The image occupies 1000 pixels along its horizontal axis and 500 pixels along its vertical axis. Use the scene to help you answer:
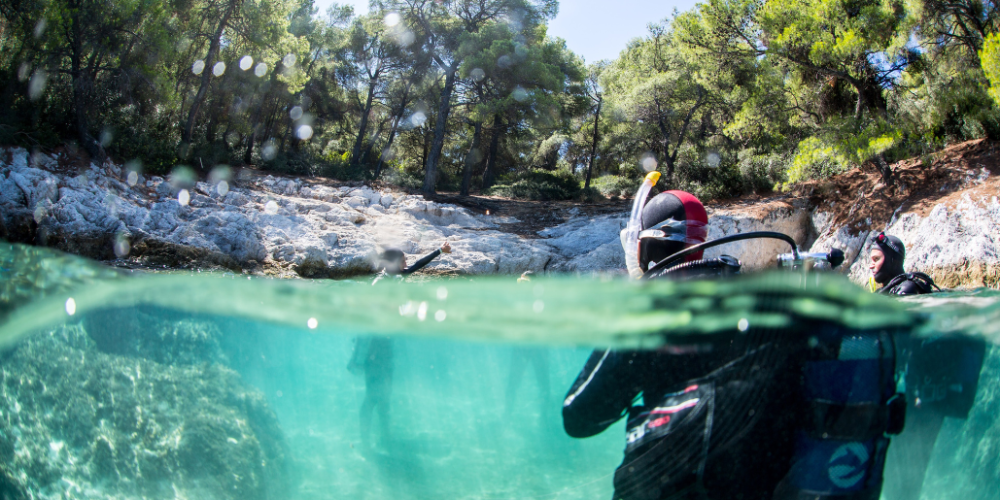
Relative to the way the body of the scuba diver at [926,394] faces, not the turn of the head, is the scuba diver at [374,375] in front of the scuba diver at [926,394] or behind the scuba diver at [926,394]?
in front

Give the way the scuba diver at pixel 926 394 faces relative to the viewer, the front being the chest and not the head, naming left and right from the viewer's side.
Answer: facing to the left of the viewer

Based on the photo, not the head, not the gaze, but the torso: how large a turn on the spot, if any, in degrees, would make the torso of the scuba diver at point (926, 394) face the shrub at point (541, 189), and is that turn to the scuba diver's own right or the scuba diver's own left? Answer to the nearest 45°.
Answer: approximately 45° to the scuba diver's own right

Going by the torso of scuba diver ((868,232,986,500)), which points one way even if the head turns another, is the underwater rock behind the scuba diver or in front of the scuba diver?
in front

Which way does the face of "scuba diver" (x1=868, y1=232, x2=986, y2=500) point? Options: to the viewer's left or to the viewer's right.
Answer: to the viewer's left
